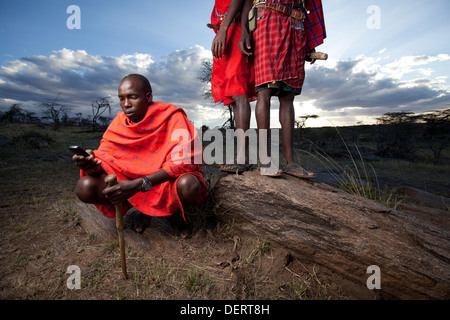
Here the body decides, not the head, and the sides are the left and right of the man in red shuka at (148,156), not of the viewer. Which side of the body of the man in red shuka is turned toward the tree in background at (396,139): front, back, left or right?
back

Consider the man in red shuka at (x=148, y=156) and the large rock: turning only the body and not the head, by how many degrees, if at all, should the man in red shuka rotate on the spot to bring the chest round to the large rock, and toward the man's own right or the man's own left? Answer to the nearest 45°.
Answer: approximately 135° to the man's own left

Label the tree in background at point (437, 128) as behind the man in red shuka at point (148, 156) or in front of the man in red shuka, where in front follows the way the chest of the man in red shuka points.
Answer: behind

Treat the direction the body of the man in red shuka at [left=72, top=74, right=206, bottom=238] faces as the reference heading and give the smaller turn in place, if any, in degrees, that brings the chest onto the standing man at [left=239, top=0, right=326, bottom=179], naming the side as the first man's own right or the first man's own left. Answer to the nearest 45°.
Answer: approximately 135° to the first man's own left

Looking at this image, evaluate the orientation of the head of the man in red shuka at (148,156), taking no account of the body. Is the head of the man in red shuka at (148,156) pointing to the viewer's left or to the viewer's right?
to the viewer's left

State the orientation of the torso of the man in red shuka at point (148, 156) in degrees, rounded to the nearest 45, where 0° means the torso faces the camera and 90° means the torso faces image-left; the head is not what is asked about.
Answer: approximately 45°
